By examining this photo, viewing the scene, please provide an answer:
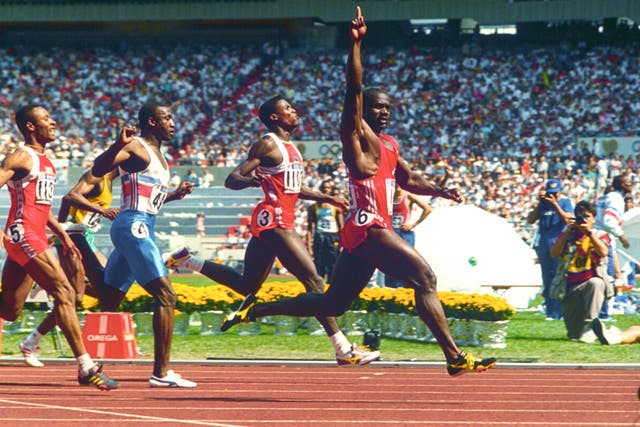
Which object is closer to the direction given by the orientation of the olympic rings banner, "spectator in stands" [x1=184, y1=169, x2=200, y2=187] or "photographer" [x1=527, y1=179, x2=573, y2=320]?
the photographer

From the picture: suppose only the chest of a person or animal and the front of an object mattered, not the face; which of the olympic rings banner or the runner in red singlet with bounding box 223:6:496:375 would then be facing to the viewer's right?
the runner in red singlet

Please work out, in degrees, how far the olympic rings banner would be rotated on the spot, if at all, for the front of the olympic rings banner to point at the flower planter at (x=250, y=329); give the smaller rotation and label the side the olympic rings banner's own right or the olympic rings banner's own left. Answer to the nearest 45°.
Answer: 0° — it already faces it

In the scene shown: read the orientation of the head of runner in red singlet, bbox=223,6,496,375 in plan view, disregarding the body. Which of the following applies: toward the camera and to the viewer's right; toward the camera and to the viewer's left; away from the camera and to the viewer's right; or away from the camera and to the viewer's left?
toward the camera and to the viewer's right

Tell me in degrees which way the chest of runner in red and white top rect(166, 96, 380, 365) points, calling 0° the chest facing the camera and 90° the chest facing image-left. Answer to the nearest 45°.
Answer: approximately 270°

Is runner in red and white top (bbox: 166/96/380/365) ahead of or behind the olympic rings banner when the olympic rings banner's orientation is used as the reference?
ahead

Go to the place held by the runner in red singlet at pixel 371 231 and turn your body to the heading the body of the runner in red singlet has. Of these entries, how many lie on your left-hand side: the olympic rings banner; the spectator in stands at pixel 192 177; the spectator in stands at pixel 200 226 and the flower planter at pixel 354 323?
4

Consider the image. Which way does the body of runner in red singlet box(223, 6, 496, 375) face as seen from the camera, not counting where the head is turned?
to the viewer's right

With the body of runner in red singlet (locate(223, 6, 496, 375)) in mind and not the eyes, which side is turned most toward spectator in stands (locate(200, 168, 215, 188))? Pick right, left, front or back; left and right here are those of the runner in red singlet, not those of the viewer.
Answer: left

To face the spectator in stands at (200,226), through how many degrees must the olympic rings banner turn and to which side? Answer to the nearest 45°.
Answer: approximately 45° to its right

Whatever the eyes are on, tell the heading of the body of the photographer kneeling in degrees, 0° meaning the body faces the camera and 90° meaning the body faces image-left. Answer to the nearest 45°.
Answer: approximately 0°

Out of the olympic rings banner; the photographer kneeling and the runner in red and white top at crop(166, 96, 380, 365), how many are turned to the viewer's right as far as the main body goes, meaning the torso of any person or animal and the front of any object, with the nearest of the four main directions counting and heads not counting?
1

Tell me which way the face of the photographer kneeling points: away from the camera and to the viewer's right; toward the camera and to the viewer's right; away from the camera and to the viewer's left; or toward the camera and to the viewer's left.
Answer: toward the camera and to the viewer's left
